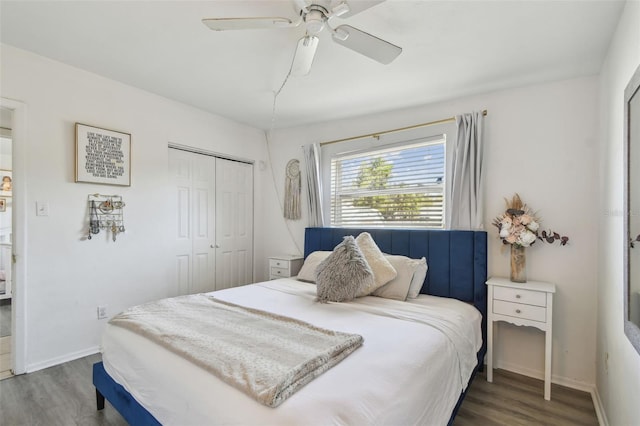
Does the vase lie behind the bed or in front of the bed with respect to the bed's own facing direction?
behind

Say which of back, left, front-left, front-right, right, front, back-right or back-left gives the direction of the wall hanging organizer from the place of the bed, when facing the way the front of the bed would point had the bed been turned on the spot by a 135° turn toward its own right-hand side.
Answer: front-left

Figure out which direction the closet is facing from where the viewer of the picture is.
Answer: facing the viewer and to the right of the viewer

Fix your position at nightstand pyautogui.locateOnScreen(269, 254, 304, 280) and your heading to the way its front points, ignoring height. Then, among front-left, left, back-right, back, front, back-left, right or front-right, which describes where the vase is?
left

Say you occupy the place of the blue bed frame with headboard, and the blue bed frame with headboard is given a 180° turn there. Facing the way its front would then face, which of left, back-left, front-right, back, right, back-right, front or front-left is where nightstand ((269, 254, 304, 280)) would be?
left

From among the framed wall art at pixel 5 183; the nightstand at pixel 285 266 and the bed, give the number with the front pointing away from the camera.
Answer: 0

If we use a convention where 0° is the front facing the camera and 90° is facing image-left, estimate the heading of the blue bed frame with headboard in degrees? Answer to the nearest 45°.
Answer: approximately 45°

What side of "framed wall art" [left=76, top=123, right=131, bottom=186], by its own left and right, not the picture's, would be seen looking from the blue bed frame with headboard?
front

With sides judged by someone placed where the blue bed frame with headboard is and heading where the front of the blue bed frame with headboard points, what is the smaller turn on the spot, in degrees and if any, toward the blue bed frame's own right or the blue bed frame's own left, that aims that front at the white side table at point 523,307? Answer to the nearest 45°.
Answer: approximately 90° to the blue bed frame's own left

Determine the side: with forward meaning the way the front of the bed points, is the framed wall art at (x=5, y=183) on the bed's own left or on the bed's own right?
on the bed's own right

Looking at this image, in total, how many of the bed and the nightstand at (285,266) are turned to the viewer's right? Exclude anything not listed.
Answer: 0

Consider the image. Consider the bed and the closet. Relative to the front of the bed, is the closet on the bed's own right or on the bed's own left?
on the bed's own right

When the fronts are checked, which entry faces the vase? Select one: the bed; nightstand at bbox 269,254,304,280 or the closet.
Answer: the closet

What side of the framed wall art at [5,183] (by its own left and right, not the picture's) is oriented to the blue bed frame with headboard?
front
